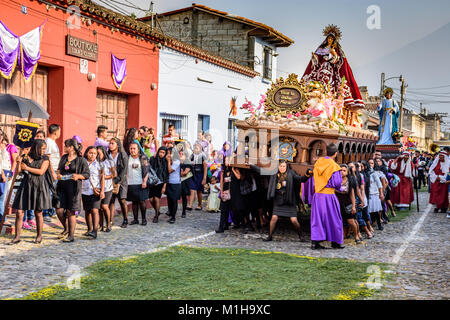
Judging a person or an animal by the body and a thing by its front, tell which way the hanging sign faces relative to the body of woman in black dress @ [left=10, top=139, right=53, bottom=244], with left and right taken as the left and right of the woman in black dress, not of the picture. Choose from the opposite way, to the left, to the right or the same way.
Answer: to the left

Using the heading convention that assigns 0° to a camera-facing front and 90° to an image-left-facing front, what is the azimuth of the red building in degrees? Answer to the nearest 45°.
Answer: approximately 315°

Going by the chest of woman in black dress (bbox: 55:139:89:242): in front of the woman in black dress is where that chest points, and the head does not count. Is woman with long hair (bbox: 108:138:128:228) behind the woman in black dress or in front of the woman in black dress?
behind

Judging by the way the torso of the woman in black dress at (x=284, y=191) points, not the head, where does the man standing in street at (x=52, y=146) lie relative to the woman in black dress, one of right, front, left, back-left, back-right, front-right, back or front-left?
right

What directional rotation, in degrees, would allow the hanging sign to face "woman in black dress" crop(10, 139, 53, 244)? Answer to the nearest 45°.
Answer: approximately 45° to its right

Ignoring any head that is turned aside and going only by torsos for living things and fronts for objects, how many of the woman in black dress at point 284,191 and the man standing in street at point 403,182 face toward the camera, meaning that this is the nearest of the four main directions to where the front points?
2

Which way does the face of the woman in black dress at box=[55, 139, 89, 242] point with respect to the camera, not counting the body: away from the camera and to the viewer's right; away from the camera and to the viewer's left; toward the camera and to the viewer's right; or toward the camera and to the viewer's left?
toward the camera and to the viewer's left

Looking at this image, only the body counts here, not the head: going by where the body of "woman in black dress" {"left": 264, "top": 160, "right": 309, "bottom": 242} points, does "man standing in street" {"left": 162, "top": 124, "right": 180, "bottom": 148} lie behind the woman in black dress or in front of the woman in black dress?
behind

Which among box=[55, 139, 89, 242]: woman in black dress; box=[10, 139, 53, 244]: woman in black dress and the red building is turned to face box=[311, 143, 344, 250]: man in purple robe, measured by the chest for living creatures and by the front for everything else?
the red building

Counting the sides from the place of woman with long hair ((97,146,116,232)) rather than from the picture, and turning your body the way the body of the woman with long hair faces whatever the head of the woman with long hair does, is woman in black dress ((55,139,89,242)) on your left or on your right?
on your right

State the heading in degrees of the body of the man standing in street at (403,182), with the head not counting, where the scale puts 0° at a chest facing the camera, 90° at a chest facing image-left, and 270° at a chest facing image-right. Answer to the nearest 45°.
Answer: approximately 0°

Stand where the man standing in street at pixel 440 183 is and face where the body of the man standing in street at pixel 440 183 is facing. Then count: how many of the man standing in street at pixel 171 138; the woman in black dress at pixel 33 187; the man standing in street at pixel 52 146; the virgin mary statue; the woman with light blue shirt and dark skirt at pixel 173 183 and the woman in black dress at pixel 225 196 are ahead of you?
6
